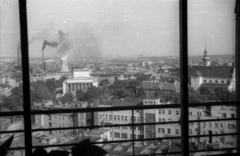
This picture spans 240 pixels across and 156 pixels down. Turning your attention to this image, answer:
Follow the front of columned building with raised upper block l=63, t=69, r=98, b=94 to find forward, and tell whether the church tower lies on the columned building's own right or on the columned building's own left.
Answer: on the columned building's own left

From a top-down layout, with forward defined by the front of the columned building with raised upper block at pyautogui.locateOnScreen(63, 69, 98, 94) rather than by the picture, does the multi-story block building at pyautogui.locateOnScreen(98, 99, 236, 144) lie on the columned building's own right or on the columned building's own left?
on the columned building's own left

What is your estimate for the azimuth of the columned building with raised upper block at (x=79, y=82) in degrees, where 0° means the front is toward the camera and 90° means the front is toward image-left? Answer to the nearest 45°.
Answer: approximately 0°
